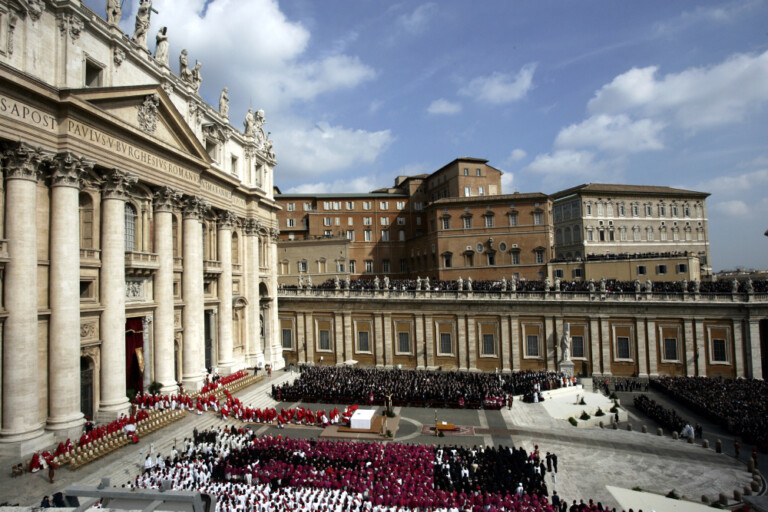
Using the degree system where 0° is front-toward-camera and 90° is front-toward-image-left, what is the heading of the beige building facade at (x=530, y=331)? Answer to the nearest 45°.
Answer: approximately 0°

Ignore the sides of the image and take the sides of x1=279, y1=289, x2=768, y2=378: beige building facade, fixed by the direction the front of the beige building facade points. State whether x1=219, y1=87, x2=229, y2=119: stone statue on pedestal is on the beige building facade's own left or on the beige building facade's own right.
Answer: on the beige building facade's own right
